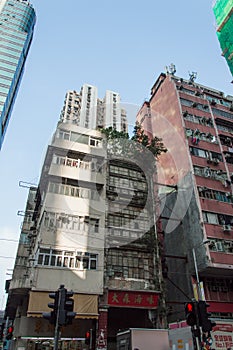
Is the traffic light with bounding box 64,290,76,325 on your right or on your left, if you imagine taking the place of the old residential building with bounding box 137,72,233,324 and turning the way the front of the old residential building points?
on your right

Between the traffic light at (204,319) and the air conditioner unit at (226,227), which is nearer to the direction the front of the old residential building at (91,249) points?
the traffic light
